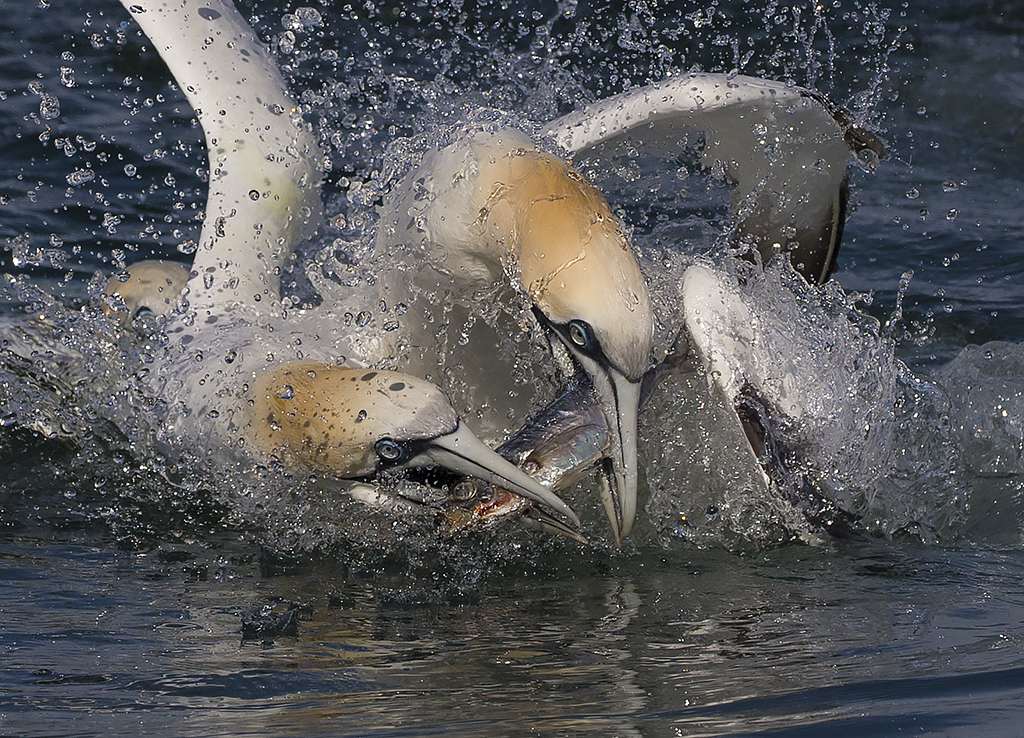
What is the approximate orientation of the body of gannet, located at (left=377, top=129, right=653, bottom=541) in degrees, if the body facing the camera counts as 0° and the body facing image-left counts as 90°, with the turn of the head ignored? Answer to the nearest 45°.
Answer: approximately 315°

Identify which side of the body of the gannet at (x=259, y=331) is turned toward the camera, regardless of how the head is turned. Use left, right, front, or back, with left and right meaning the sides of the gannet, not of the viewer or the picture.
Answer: right
